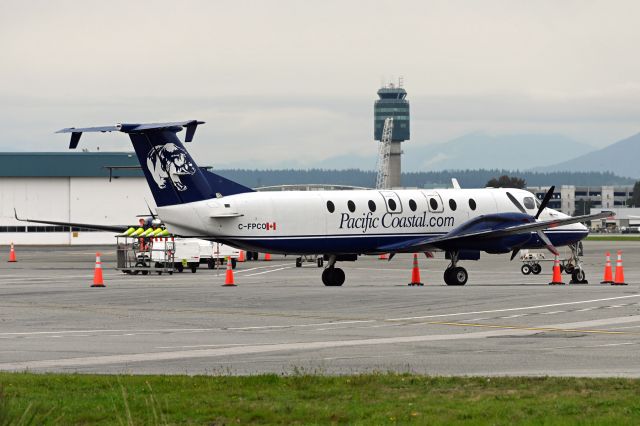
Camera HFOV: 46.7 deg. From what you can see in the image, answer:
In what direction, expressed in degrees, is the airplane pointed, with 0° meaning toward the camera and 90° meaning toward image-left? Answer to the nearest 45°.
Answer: approximately 225°
